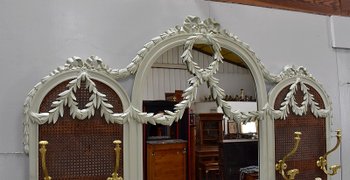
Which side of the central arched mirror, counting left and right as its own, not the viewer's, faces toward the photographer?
front
